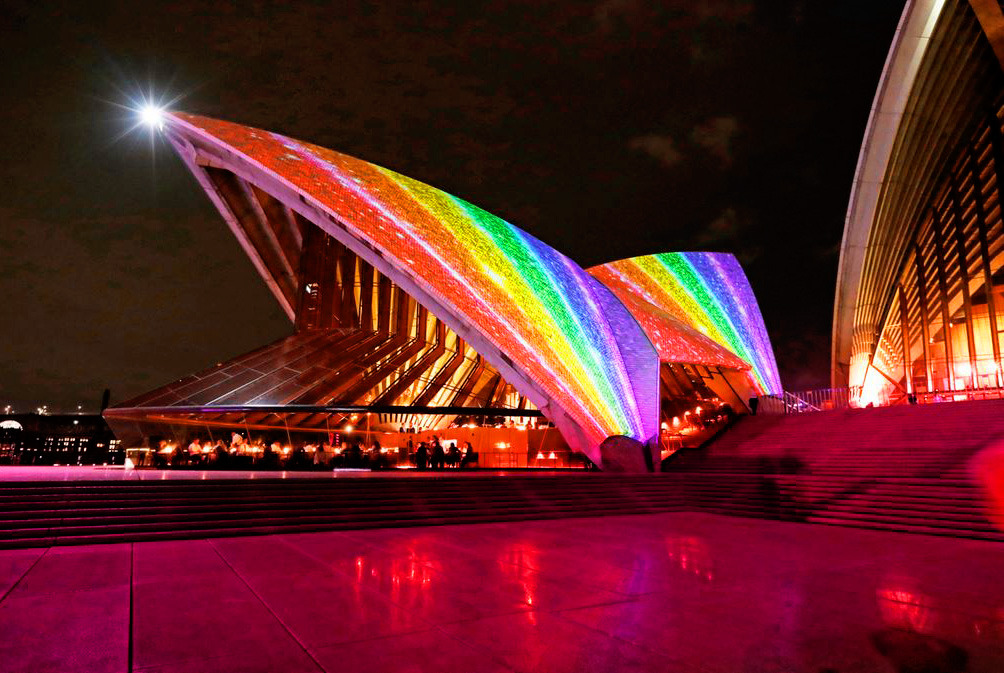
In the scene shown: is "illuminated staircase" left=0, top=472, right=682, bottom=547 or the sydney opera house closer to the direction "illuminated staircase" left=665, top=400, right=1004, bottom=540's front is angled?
the illuminated staircase

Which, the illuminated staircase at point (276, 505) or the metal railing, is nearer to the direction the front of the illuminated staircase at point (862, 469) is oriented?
the illuminated staircase

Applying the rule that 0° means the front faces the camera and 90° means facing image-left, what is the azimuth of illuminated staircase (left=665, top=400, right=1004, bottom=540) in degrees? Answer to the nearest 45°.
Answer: approximately 45°

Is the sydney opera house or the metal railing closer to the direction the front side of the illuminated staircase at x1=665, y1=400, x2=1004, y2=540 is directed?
the sydney opera house

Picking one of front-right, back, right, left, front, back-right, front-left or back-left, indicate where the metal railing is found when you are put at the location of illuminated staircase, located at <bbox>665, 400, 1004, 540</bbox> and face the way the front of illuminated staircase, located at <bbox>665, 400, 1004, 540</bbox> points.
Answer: back-right
